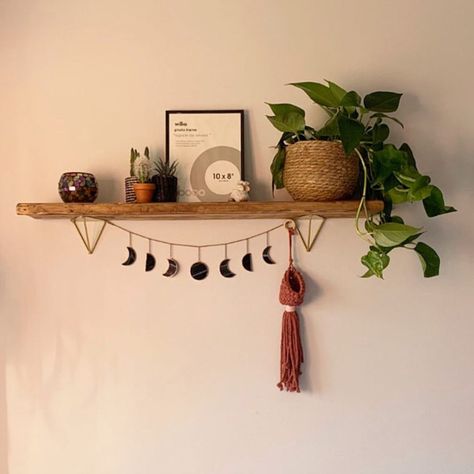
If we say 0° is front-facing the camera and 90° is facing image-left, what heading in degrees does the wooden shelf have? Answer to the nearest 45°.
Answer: approximately 0°

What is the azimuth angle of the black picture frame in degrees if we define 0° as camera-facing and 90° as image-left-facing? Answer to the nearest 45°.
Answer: approximately 0°
